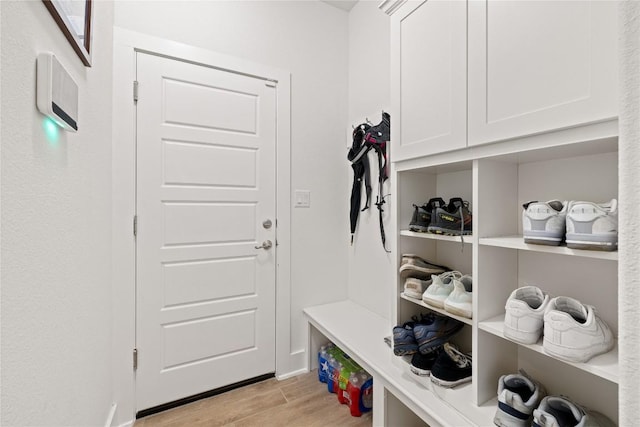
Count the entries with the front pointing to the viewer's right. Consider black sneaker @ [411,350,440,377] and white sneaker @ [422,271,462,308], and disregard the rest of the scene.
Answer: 0

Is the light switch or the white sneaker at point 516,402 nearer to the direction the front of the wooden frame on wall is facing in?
the white sneaker

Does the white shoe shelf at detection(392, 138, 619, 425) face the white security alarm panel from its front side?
yes
